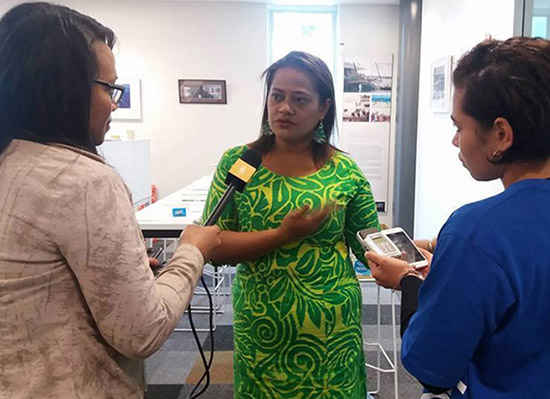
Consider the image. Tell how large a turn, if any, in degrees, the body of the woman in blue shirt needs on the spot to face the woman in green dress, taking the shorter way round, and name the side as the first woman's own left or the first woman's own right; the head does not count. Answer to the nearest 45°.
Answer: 0° — they already face them

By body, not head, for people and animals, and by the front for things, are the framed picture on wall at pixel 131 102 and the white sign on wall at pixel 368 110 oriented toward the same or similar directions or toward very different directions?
same or similar directions

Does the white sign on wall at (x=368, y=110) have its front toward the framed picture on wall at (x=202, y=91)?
no

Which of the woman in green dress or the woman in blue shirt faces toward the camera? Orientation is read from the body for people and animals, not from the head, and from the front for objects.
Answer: the woman in green dress

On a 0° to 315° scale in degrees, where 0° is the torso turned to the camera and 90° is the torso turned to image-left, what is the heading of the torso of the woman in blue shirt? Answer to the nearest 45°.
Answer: approximately 135°

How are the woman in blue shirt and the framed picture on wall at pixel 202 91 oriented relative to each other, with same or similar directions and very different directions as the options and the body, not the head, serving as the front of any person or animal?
very different directions

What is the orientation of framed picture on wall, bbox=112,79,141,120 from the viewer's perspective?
toward the camera

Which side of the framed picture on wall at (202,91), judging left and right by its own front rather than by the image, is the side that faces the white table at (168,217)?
front

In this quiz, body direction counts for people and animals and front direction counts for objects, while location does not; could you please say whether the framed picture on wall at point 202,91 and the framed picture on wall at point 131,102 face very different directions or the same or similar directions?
same or similar directions

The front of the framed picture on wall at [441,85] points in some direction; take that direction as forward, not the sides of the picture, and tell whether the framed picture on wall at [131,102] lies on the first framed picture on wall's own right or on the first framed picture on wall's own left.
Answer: on the first framed picture on wall's own right

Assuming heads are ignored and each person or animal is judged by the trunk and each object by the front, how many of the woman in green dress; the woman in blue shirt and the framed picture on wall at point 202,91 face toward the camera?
2

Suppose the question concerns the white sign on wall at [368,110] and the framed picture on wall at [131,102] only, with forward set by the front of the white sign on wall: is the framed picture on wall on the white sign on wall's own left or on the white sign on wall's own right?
on the white sign on wall's own right

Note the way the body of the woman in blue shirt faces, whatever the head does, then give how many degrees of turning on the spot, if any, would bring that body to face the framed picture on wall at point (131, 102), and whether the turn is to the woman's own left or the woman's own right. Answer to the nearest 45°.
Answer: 0° — they already face it

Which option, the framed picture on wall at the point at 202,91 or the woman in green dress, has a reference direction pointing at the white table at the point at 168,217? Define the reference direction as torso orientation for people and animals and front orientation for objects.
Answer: the framed picture on wall

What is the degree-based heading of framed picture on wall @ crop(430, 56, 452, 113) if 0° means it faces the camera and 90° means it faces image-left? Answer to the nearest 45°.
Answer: approximately 45°

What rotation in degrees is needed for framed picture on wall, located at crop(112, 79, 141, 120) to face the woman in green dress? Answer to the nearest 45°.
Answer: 0° — it already faces them

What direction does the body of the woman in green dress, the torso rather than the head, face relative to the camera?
toward the camera

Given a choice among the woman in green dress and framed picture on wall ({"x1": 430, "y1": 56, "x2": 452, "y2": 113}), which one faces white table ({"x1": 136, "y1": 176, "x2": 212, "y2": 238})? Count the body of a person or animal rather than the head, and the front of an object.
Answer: the framed picture on wall
